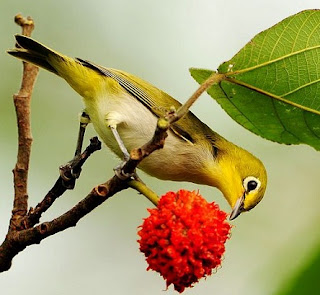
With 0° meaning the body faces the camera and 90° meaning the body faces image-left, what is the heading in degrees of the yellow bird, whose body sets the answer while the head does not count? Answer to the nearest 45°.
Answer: approximately 270°
